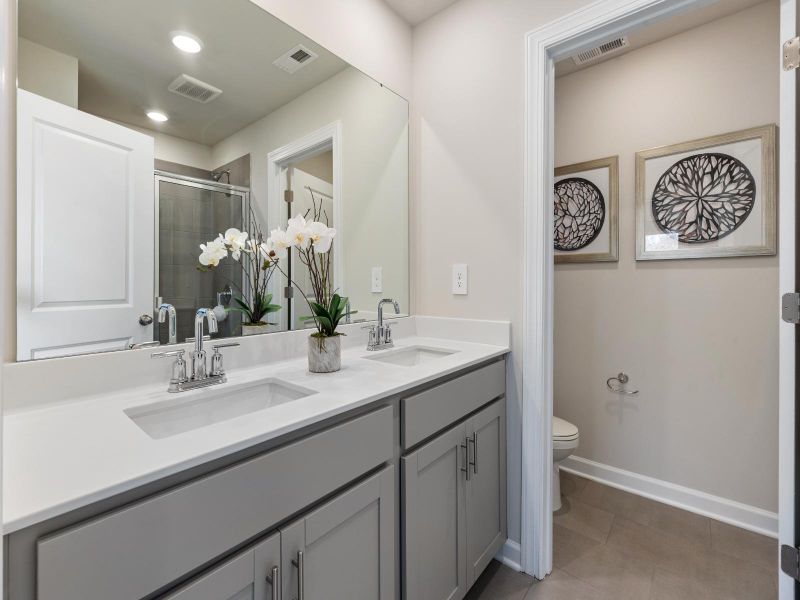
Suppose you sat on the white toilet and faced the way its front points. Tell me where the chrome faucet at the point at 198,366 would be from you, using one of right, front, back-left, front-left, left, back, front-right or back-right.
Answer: back-right

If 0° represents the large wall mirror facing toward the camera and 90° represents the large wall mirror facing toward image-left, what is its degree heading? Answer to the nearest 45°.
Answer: approximately 315°

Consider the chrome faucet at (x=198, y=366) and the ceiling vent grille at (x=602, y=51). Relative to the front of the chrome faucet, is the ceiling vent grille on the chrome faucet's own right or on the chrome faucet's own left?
on the chrome faucet's own left

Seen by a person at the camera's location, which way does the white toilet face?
facing to the right of the viewer

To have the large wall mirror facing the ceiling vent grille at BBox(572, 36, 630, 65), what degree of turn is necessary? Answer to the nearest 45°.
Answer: approximately 45° to its left

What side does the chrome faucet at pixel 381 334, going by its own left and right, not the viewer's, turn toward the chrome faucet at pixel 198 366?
right

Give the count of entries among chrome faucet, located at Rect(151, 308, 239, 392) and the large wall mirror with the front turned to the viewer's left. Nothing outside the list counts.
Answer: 0

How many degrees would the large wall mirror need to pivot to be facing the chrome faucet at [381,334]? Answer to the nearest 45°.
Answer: approximately 45° to its left

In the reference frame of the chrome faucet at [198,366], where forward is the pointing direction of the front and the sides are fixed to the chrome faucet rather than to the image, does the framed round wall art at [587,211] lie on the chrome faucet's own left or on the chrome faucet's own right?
on the chrome faucet's own left

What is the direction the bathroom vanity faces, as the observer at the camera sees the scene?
facing the viewer and to the right of the viewer

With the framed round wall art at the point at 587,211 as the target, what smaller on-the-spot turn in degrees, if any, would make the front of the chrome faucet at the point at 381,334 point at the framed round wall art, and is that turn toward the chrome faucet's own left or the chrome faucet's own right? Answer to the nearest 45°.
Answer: approximately 90° to the chrome faucet's own left
